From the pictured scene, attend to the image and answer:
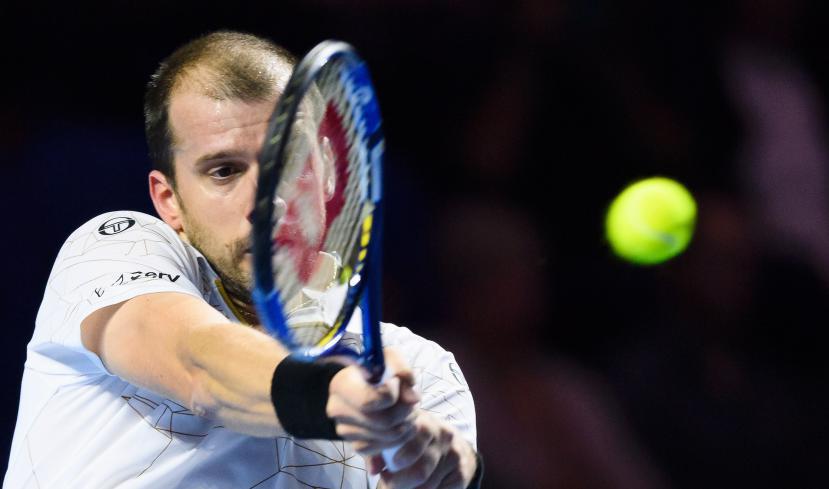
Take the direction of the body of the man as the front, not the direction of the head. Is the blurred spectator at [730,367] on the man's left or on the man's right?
on the man's left

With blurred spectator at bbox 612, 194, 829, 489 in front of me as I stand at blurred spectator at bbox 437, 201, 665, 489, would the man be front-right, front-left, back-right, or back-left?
back-right

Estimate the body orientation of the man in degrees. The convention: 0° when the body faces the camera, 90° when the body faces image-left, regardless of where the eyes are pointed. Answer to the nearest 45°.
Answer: approximately 315°

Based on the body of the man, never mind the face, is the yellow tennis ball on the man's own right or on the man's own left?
on the man's own left

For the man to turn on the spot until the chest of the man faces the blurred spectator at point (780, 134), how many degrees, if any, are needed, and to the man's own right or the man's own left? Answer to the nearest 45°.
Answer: approximately 90° to the man's own left

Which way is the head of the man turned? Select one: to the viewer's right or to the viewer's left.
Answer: to the viewer's right
